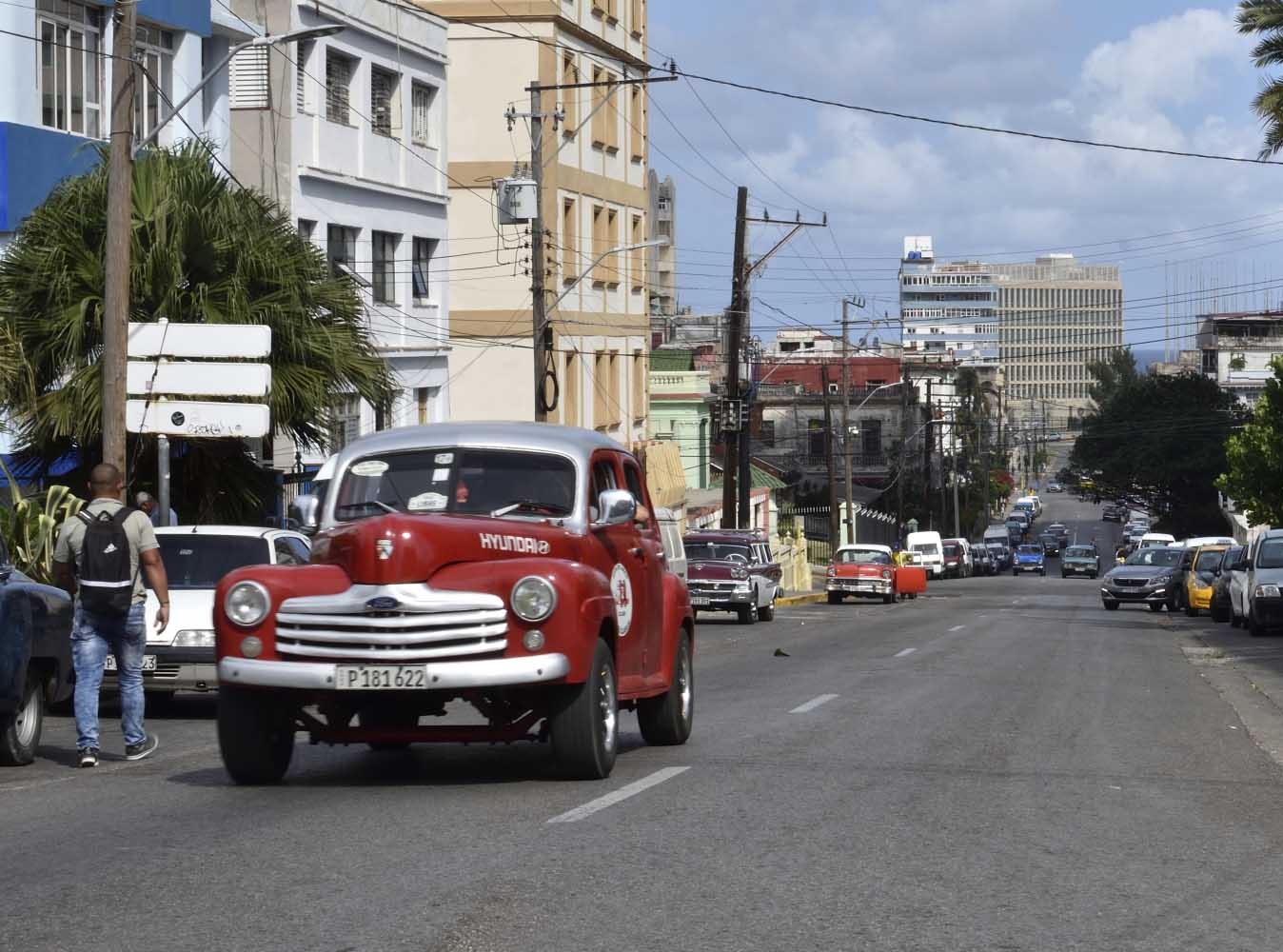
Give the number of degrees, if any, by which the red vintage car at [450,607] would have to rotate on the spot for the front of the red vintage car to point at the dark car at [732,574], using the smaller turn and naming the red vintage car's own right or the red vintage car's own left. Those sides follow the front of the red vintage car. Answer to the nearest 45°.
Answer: approximately 135° to the red vintage car's own right

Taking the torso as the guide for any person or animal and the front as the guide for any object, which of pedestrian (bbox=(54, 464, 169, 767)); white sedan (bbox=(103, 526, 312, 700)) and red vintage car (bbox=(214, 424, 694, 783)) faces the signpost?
the pedestrian

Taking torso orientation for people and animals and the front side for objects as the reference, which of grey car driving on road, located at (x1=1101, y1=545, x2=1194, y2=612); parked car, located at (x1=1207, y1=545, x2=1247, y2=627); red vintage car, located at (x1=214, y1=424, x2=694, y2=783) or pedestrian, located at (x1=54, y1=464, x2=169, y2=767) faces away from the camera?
the pedestrian

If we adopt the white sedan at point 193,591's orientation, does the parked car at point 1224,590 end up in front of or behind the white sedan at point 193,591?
behind

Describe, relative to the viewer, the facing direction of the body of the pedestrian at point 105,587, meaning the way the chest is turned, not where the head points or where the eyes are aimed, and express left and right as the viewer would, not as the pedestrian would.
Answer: facing away from the viewer

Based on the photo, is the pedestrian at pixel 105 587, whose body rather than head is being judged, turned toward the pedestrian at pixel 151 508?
yes

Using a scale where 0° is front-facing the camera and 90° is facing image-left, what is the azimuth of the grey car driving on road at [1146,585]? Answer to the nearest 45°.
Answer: approximately 45°

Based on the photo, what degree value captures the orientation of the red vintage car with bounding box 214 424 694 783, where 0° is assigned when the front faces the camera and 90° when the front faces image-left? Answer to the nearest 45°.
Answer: approximately 45°

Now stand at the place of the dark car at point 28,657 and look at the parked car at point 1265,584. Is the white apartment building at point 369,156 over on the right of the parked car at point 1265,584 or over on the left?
left
